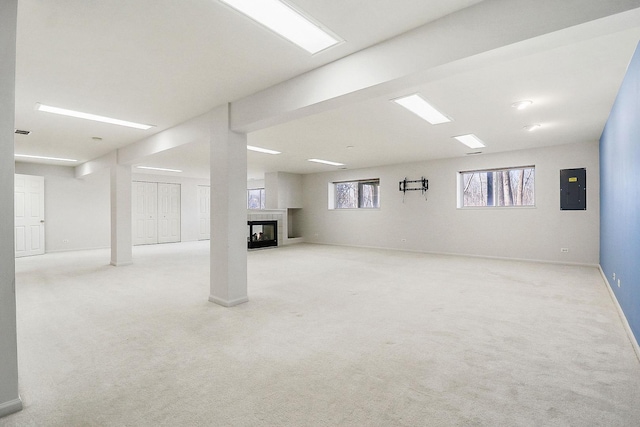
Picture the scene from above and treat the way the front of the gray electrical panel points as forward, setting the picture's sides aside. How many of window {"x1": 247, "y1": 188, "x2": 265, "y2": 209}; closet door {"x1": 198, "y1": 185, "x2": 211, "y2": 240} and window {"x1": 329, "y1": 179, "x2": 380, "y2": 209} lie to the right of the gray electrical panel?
3

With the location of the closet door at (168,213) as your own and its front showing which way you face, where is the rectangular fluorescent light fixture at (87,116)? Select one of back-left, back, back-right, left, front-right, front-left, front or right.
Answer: front

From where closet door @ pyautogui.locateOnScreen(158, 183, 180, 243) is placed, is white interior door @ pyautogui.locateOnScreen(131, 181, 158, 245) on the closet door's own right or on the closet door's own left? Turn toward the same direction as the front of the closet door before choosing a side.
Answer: on the closet door's own right

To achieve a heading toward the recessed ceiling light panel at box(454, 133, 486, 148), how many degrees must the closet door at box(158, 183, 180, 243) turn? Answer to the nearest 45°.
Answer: approximately 45° to its left

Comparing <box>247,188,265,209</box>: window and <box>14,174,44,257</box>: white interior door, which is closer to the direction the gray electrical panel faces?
the white interior door

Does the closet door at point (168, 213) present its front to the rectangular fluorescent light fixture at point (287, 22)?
yes

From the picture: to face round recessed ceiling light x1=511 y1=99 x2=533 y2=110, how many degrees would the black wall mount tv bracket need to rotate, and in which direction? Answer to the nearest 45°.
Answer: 0° — it already faces it

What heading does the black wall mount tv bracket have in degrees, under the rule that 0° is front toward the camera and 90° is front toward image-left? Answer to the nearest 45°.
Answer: approximately 0°

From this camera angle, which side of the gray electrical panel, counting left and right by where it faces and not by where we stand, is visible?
front

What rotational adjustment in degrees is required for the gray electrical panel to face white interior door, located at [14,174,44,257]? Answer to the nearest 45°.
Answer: approximately 45° to its right

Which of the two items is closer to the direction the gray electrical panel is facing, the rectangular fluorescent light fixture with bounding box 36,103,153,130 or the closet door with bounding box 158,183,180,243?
the rectangular fluorescent light fixture
